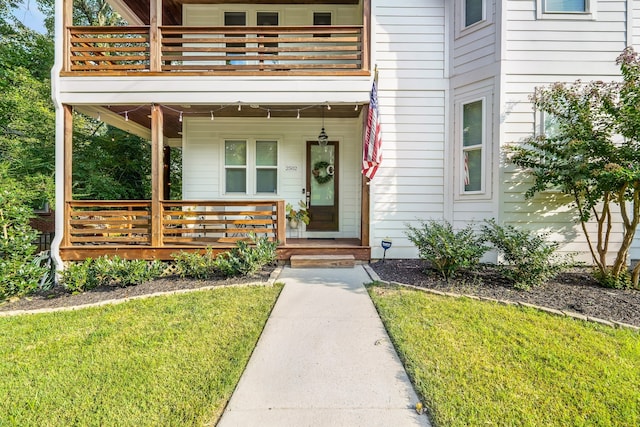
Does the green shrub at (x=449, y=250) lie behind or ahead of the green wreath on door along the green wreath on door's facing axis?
ahead

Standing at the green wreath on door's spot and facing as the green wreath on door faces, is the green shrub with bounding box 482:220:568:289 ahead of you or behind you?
ahead

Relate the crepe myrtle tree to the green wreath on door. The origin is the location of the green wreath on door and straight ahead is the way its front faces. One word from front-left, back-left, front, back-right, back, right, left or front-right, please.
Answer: front-left

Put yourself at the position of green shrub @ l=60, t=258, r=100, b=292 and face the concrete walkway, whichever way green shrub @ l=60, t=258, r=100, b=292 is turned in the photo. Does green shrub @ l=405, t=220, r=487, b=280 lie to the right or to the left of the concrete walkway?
left

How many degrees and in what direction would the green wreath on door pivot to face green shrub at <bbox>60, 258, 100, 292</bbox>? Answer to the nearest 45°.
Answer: approximately 45° to its right

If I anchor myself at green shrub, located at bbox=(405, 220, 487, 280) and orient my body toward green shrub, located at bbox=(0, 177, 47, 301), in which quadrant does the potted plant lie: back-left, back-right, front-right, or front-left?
front-right

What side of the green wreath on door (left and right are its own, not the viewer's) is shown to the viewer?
front

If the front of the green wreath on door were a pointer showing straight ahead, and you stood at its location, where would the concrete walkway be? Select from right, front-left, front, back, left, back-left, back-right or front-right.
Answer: front
